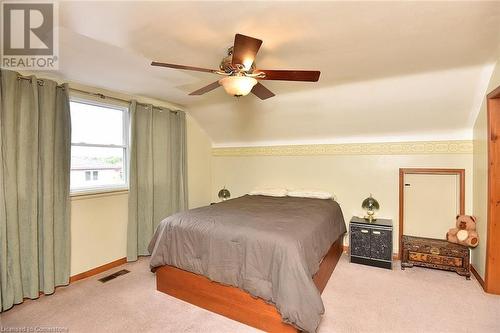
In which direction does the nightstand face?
toward the camera

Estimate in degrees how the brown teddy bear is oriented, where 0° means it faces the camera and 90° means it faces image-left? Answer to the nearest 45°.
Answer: approximately 45°

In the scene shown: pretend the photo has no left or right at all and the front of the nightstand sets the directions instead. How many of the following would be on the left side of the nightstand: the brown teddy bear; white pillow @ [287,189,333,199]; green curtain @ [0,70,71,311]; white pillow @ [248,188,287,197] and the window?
1

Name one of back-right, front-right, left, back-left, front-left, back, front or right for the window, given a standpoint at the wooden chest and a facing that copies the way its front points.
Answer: front-right

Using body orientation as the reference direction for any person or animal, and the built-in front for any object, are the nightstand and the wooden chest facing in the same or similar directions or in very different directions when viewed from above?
same or similar directions

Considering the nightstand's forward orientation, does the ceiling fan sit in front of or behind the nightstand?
in front

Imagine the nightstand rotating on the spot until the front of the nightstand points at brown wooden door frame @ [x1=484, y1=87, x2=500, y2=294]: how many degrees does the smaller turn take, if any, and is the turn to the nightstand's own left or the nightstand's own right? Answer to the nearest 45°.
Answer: approximately 90° to the nightstand's own left

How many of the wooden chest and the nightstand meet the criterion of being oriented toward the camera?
2

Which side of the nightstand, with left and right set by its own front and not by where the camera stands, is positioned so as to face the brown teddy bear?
left

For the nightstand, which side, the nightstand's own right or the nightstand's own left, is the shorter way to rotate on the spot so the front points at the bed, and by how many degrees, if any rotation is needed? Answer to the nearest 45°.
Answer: approximately 45° to the nightstand's own right

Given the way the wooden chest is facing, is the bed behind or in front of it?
in front

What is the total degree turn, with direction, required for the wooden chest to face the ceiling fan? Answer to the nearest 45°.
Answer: approximately 45° to its right

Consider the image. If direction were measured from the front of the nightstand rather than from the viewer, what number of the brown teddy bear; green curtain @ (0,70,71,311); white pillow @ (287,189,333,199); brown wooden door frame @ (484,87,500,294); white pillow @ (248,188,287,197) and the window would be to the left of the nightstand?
2

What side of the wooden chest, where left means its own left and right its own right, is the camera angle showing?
front
